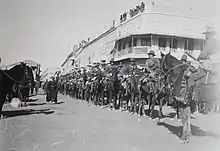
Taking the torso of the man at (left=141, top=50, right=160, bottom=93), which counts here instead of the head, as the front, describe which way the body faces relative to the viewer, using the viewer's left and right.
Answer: facing the viewer and to the left of the viewer

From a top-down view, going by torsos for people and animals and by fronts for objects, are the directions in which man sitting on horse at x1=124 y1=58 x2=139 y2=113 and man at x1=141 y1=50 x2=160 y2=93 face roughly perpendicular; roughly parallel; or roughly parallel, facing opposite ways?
roughly parallel

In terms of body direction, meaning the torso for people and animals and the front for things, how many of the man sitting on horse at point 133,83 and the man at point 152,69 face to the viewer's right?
0
